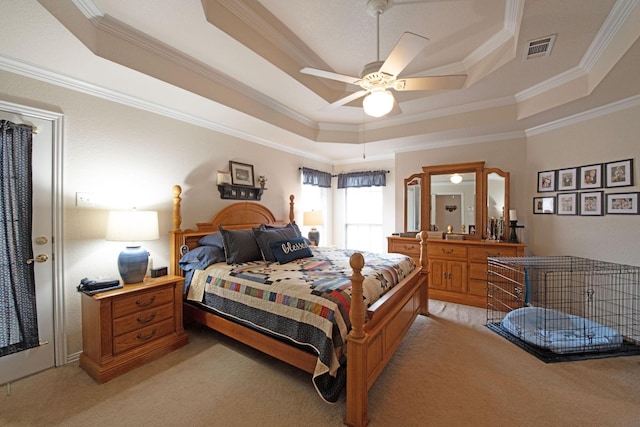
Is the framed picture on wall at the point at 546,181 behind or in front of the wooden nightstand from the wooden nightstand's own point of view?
in front

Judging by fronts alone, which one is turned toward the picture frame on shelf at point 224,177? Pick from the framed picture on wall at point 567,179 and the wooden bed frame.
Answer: the framed picture on wall

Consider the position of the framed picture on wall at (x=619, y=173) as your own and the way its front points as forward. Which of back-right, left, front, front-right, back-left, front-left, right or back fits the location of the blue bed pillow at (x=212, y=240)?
front

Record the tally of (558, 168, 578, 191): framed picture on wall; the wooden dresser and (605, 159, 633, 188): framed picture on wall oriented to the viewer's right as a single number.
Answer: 0

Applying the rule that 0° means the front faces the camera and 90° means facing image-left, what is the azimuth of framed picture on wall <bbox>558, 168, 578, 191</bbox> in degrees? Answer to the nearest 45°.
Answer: approximately 45°

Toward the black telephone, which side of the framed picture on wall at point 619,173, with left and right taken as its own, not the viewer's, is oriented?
front

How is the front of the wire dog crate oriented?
toward the camera

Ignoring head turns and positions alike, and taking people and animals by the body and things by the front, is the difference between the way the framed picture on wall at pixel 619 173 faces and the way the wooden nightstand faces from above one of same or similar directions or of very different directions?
very different directions

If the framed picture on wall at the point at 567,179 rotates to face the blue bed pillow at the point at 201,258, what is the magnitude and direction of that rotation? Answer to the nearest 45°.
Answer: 0° — it already faces it

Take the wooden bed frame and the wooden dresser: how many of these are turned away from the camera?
0

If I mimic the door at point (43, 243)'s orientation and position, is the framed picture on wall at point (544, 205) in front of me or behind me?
in front

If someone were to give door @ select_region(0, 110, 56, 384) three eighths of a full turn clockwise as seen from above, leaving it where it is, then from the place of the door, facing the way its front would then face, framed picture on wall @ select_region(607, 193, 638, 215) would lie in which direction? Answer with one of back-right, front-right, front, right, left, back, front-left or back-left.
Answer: back-left

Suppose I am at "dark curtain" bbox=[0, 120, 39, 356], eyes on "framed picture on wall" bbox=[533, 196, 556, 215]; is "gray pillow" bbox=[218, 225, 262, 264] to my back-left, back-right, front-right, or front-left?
front-left

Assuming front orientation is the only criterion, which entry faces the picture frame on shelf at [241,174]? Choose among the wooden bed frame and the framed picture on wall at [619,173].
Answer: the framed picture on wall
